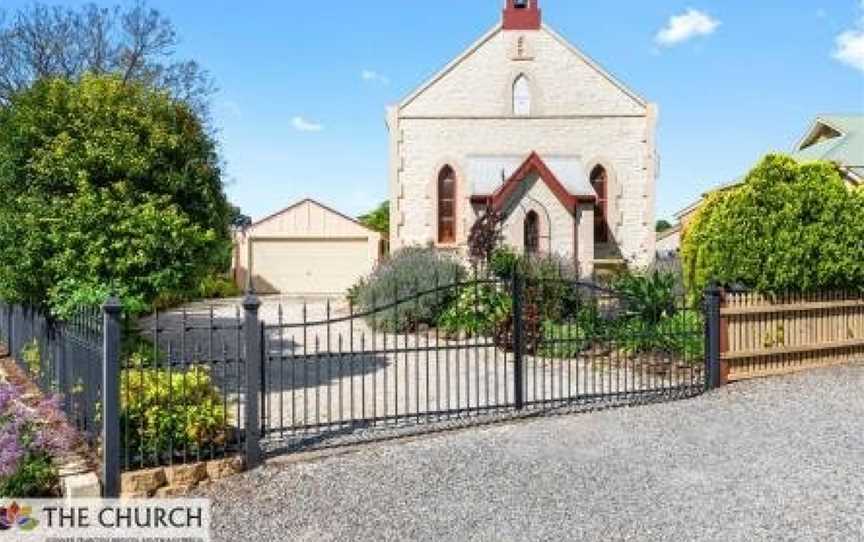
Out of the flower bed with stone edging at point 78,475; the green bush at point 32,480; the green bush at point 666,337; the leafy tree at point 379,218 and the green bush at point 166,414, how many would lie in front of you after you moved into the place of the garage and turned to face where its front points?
4

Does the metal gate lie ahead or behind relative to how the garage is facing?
ahead

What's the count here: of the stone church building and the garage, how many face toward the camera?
2

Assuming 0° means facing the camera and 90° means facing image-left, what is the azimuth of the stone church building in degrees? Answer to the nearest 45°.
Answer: approximately 0°

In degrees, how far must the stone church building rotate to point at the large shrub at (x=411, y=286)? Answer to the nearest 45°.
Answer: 0° — it already faces it

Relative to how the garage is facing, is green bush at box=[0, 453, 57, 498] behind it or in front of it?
in front

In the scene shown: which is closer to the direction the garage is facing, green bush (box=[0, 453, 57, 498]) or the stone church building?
the green bush
